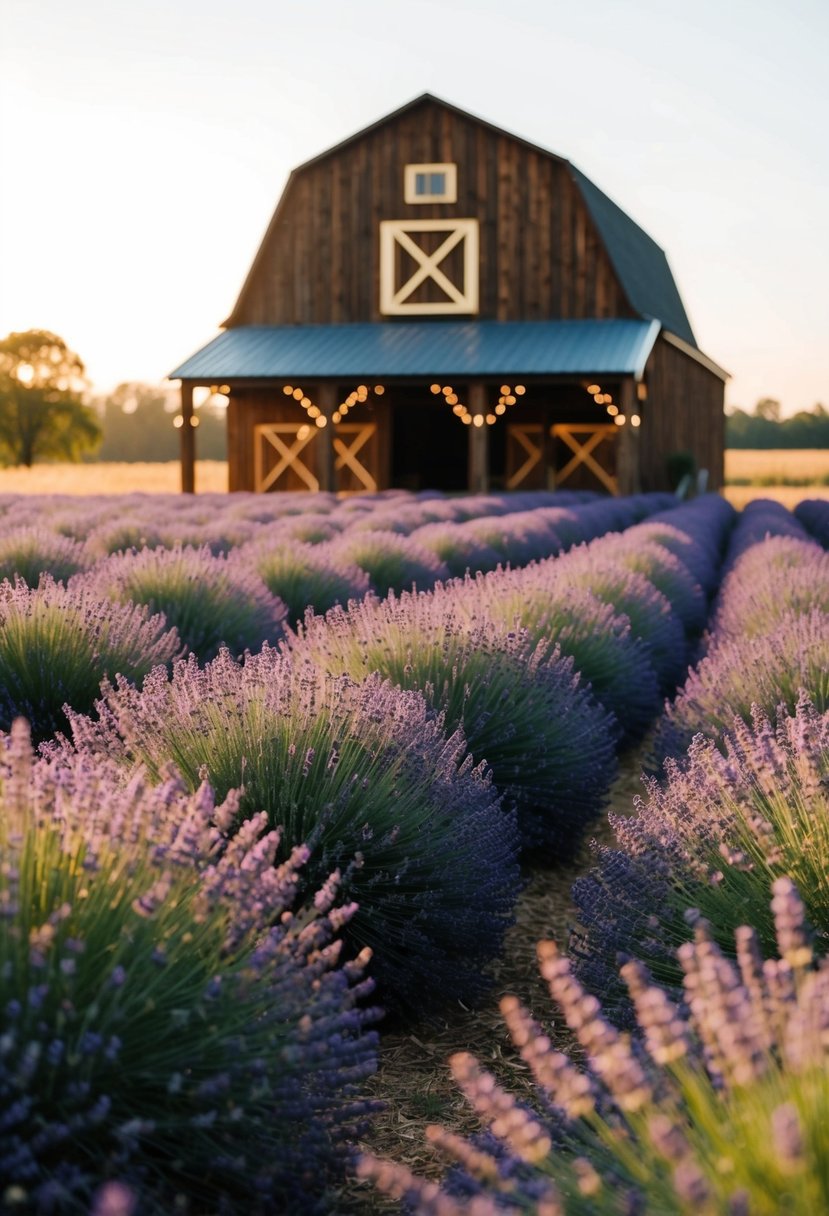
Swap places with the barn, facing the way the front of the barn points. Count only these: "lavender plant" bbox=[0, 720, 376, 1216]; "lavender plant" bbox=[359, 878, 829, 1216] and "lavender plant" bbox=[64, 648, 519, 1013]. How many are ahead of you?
3

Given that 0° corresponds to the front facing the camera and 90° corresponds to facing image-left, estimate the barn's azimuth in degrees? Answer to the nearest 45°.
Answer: approximately 0°

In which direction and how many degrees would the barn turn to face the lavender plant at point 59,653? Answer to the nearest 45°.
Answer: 0° — it already faces it

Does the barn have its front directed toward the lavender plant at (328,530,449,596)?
yes

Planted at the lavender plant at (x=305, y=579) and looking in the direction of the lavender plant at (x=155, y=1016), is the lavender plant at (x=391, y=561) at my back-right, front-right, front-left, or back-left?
back-left

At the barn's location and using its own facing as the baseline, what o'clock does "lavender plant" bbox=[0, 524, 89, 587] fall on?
The lavender plant is roughly at 12 o'clock from the barn.

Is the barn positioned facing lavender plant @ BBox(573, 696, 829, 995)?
yes

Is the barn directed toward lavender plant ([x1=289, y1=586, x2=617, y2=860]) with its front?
yes

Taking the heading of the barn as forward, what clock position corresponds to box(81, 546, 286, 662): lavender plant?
The lavender plant is roughly at 12 o'clock from the barn.
